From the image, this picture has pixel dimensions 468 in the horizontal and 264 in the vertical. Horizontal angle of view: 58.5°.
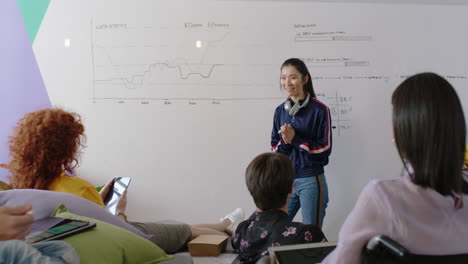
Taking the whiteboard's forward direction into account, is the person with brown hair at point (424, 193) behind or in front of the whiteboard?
in front

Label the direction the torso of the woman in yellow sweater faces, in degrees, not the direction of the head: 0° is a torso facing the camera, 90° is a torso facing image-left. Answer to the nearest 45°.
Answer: approximately 225°

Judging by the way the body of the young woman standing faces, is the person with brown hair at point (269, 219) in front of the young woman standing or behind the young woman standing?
in front

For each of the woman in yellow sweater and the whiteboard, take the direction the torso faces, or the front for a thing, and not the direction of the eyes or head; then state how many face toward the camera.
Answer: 1

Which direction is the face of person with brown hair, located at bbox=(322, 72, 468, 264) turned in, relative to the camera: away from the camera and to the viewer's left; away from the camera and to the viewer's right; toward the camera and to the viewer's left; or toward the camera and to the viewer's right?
away from the camera and to the viewer's left

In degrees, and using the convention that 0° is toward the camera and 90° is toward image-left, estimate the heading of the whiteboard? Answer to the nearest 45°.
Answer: approximately 0°

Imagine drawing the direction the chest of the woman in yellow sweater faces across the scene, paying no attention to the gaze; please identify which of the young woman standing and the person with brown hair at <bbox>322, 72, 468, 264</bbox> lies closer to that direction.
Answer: the young woman standing

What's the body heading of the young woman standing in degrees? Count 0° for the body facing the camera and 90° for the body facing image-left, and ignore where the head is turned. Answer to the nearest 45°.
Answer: approximately 45°

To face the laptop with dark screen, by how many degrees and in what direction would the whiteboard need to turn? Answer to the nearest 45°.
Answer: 0° — it already faces it

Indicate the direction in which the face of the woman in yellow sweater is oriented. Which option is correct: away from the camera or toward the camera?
away from the camera

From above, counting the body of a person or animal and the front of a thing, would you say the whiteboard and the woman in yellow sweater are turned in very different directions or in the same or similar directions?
very different directions
